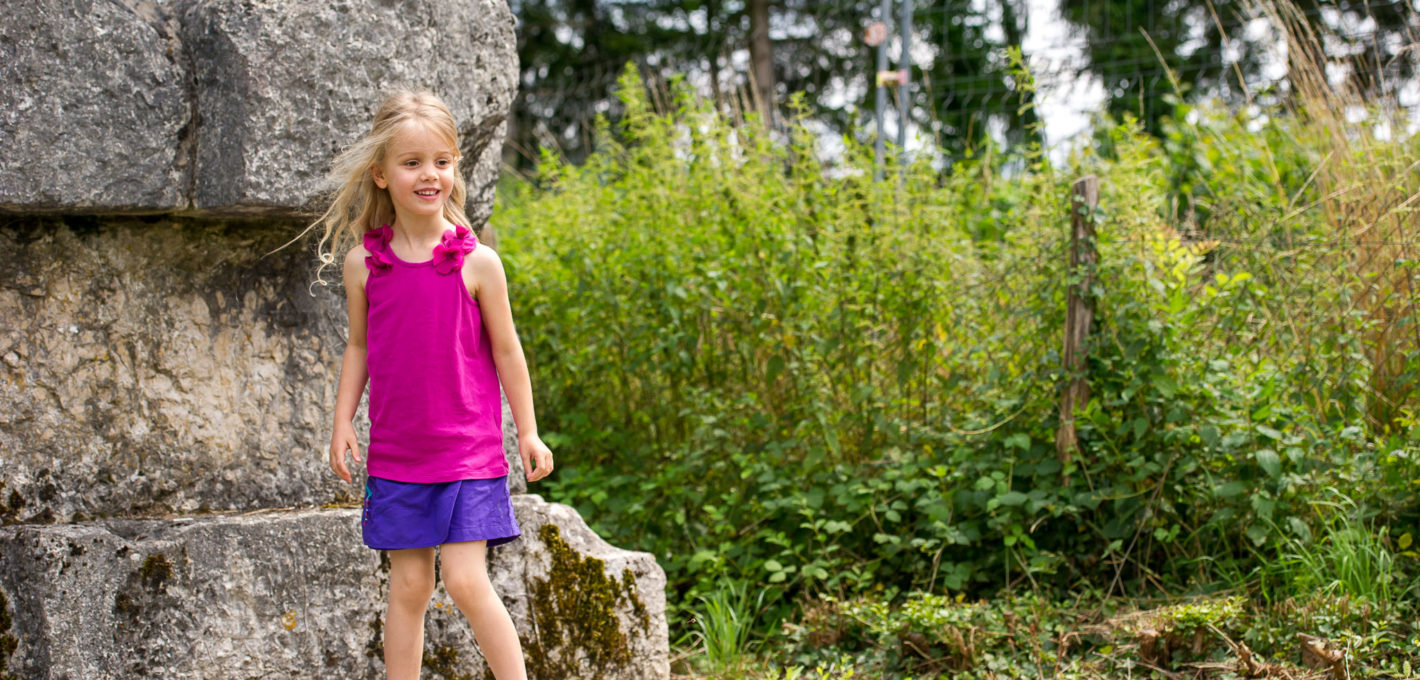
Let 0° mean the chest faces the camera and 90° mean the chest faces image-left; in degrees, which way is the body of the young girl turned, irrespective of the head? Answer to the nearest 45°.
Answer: approximately 0°

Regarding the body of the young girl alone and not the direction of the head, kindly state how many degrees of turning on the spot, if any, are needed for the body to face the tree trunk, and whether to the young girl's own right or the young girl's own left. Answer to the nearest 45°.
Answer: approximately 180°

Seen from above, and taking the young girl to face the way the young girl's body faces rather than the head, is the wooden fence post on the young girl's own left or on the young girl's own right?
on the young girl's own left

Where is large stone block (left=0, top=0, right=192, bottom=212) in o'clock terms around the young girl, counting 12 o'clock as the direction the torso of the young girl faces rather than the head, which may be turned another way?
The large stone block is roughly at 4 o'clock from the young girl.

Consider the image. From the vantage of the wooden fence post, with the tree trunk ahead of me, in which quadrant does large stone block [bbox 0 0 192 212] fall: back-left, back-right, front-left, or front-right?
back-left

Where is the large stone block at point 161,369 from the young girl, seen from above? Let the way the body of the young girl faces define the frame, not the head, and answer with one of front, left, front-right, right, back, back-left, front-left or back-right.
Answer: back-right

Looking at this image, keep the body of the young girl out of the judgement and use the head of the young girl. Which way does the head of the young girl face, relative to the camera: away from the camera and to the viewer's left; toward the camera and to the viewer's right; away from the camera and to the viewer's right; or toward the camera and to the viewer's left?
toward the camera and to the viewer's right
